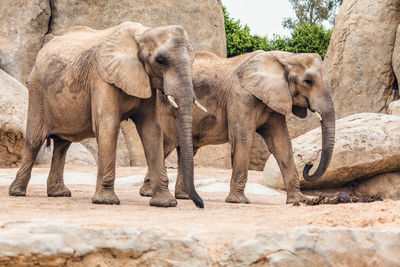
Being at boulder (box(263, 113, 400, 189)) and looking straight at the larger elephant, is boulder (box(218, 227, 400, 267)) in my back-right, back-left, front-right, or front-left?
front-left

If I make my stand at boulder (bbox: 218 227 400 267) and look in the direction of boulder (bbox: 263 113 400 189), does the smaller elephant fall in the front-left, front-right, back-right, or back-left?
front-left

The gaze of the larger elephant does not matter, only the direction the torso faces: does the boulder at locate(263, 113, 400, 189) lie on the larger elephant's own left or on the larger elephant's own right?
on the larger elephant's own left

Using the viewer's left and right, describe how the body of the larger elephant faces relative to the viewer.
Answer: facing the viewer and to the right of the viewer

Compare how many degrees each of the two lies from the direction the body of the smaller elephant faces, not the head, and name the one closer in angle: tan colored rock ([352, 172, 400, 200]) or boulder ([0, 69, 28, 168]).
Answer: the tan colored rock

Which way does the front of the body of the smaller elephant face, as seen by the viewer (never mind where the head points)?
to the viewer's right

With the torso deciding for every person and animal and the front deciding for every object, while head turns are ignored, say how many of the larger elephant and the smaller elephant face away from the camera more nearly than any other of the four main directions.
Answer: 0

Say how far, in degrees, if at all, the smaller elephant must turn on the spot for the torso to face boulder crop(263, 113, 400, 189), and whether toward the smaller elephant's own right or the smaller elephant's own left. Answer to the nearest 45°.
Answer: approximately 45° to the smaller elephant's own left

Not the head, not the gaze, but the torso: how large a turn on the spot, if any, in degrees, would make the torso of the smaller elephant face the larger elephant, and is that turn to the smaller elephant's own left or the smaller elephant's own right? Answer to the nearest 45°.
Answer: approximately 135° to the smaller elephant's own right
